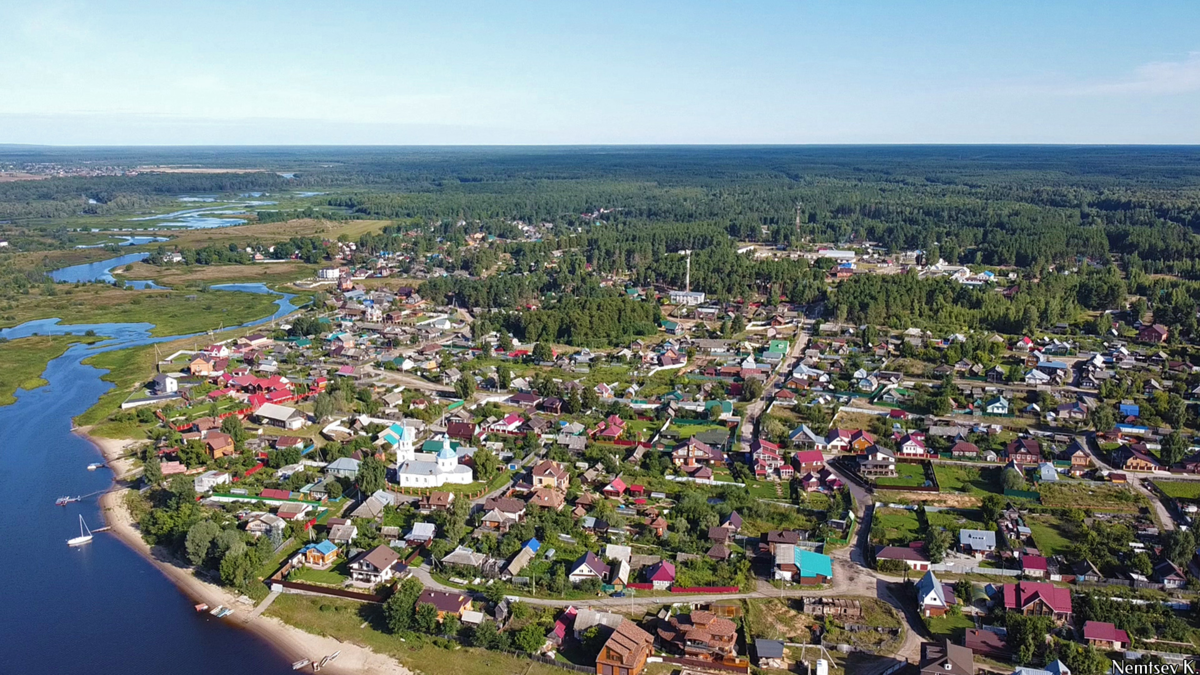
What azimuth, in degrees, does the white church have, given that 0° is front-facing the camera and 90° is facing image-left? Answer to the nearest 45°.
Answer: approximately 90°

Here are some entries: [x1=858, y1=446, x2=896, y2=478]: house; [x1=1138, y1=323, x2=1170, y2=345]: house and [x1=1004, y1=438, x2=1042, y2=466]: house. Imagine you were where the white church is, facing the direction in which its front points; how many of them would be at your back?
3

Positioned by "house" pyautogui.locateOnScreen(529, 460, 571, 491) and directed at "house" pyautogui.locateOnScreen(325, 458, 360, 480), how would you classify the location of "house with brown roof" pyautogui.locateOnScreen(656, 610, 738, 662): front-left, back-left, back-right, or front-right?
back-left

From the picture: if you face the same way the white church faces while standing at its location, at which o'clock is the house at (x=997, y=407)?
The house is roughly at 6 o'clock from the white church.

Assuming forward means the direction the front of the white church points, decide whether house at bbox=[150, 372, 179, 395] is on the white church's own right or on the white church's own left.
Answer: on the white church's own right

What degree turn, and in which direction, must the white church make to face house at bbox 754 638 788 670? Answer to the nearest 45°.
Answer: approximately 135° to its left

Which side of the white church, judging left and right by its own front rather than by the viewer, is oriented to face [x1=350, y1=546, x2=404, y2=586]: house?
left

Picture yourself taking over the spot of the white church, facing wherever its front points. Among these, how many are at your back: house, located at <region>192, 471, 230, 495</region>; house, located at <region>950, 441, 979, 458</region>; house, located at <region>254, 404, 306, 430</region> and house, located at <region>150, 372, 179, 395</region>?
1

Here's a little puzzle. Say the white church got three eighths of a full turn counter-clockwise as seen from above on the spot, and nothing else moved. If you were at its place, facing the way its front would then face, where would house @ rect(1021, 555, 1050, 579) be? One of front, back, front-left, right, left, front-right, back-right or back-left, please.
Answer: front

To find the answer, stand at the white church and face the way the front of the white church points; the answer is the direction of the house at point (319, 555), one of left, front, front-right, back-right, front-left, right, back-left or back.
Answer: front-left

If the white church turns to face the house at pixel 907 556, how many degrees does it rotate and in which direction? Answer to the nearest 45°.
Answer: approximately 135° to its left

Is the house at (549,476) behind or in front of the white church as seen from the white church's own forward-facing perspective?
behind

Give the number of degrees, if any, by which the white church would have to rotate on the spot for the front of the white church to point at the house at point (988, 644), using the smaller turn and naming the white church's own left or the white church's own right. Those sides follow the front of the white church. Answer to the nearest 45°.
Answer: approximately 135° to the white church's own left

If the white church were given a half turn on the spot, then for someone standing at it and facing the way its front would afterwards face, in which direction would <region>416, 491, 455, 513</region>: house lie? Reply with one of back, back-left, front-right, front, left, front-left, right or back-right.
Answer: right

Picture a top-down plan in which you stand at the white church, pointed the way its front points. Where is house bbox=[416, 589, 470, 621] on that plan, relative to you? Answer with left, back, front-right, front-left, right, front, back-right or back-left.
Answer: left

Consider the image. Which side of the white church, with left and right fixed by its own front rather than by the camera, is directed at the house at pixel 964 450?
back

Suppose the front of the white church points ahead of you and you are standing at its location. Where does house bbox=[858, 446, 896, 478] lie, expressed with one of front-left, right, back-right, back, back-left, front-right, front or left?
back

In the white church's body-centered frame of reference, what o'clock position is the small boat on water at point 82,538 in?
The small boat on water is roughly at 12 o'clock from the white church.
